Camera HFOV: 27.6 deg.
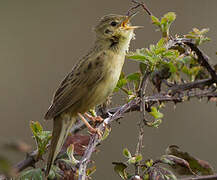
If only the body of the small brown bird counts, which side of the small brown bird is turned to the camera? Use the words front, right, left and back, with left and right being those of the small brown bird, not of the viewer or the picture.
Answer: right
